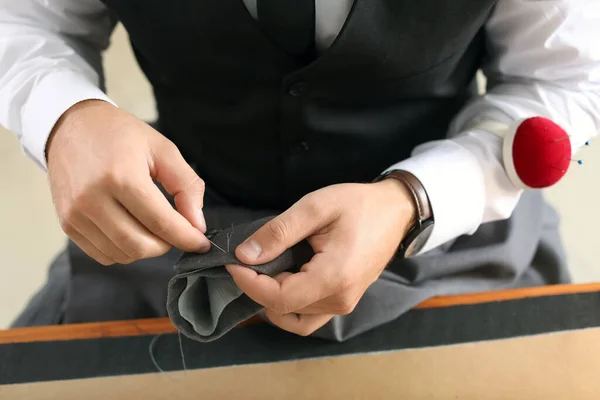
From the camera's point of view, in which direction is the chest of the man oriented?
toward the camera
